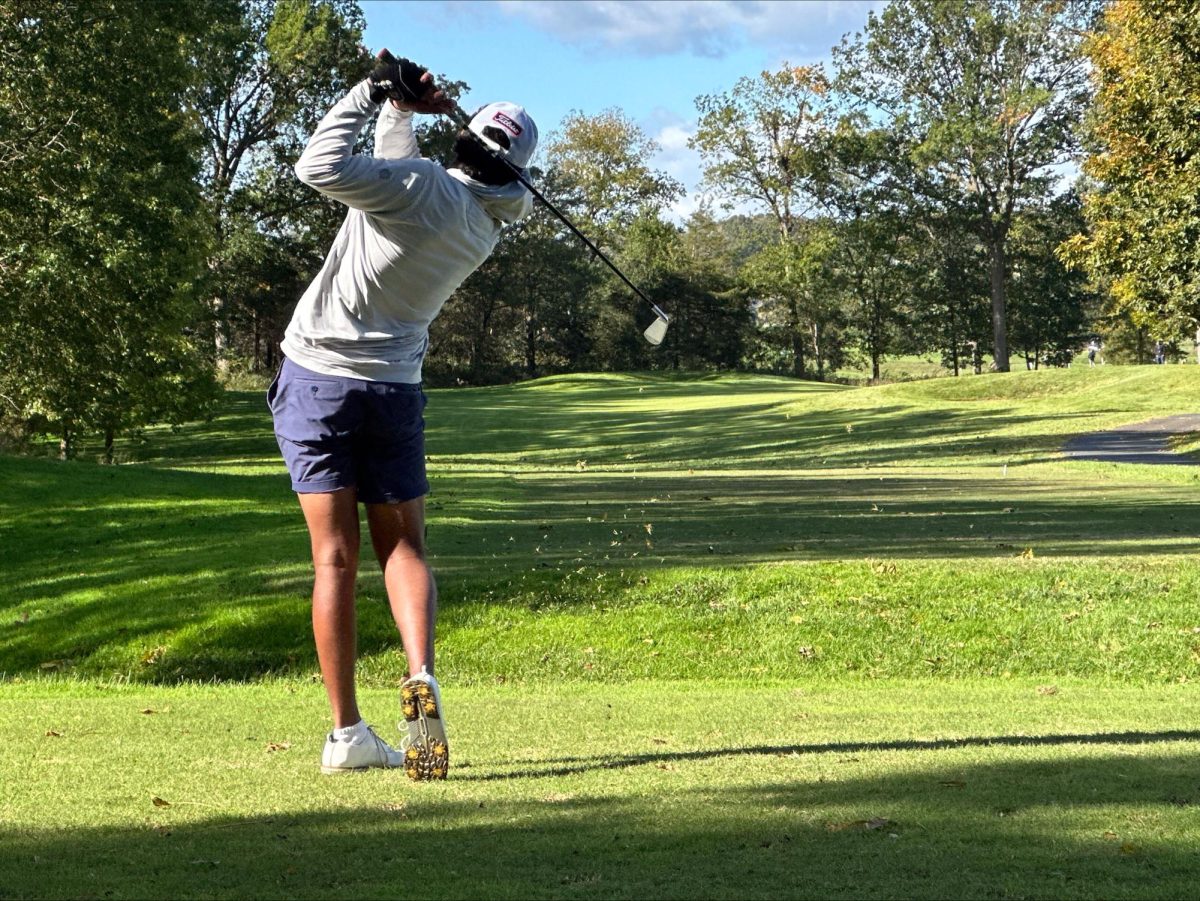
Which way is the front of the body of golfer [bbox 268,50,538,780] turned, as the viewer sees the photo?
away from the camera

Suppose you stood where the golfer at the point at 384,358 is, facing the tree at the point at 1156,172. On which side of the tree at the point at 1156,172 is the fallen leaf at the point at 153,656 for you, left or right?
left

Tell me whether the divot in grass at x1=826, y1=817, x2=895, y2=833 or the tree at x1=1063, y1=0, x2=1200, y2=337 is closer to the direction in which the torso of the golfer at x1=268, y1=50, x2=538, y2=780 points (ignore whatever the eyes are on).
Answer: the tree

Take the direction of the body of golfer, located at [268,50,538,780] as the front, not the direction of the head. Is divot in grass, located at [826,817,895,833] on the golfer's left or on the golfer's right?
on the golfer's right

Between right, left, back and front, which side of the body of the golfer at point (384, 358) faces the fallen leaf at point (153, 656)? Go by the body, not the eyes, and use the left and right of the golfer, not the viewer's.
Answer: front

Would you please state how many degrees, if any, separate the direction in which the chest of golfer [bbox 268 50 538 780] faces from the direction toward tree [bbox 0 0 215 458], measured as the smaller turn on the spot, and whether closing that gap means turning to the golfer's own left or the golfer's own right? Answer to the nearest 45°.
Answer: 0° — they already face it

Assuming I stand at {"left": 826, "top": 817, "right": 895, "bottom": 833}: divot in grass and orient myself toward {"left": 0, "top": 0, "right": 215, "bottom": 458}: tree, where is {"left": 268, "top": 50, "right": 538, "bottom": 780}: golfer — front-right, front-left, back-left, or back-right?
front-left
